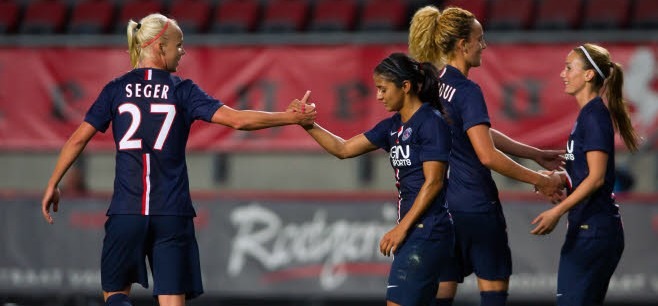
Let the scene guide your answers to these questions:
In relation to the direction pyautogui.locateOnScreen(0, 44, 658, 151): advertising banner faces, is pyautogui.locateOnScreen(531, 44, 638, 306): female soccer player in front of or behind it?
in front

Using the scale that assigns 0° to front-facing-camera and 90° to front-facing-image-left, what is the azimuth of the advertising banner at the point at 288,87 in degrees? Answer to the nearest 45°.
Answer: approximately 0°

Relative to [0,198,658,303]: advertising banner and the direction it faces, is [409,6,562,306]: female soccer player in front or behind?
in front

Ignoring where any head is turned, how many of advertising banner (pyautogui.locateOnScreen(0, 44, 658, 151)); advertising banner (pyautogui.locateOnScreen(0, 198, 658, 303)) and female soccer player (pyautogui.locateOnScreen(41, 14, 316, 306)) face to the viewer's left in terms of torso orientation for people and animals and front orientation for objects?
0

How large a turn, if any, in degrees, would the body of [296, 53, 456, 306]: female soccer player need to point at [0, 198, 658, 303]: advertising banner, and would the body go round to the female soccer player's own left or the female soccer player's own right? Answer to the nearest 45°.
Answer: approximately 135° to the female soccer player's own right

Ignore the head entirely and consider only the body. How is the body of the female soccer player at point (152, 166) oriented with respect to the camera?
away from the camera

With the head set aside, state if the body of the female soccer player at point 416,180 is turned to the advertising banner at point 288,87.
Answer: no

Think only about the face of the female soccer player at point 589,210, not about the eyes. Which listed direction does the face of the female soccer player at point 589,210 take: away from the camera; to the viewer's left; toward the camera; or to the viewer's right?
to the viewer's left

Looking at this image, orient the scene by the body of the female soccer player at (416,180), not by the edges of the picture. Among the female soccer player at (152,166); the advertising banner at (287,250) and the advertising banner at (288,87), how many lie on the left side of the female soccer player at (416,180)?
0

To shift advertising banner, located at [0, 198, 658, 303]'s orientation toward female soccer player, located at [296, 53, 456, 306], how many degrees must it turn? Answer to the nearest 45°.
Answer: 0° — it already faces them

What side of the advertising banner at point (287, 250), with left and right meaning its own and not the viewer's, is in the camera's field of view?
front

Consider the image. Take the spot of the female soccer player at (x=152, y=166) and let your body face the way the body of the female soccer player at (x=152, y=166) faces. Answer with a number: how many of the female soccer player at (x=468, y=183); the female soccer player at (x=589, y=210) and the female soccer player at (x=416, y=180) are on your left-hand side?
0

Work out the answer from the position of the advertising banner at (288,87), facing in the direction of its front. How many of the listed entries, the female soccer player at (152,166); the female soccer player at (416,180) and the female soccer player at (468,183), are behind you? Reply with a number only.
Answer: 0
